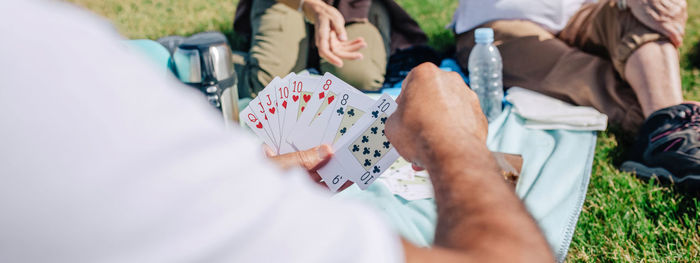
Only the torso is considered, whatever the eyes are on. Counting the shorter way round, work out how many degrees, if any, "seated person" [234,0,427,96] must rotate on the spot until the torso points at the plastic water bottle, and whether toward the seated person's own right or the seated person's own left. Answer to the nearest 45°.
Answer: approximately 90° to the seated person's own left

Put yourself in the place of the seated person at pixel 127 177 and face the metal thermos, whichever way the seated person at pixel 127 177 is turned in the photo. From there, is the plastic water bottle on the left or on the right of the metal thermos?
right

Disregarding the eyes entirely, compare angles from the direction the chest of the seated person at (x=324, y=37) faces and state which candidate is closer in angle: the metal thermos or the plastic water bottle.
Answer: the metal thermos

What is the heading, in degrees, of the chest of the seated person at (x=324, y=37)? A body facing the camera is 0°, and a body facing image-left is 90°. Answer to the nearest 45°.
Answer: approximately 0°

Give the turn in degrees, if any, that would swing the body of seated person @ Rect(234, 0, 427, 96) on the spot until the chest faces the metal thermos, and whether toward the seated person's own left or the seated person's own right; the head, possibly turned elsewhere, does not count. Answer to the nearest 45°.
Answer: approximately 45° to the seated person's own right

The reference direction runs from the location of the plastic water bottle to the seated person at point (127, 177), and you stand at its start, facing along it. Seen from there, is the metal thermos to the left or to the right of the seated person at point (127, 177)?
right

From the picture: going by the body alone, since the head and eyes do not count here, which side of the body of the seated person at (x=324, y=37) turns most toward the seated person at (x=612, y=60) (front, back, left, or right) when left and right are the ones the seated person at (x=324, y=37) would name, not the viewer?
left
